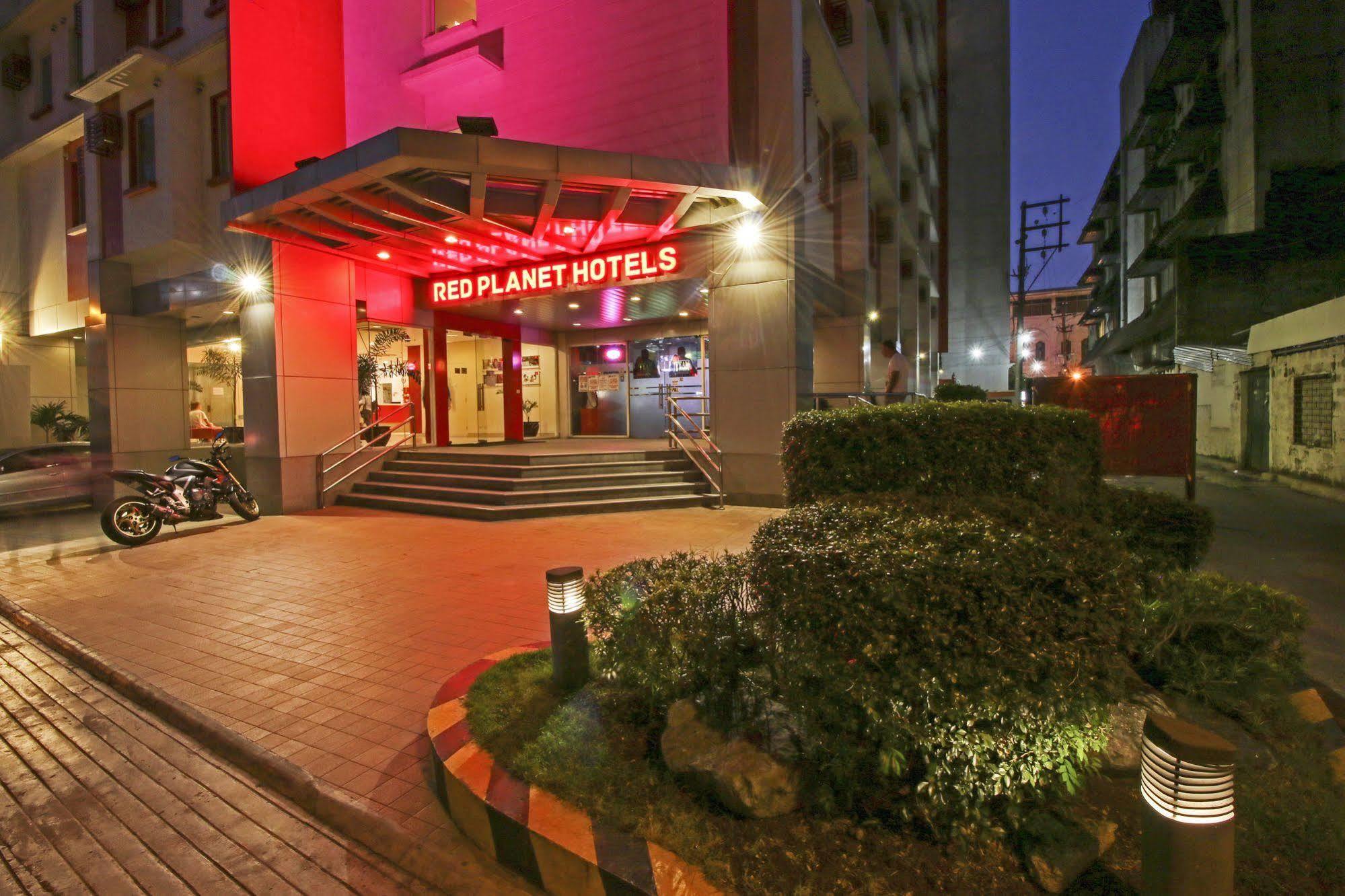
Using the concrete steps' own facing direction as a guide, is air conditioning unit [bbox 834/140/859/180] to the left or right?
on its left

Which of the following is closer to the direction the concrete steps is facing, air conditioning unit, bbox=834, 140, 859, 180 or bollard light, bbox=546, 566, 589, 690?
the bollard light

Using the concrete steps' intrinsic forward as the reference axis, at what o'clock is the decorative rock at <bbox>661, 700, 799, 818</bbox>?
The decorative rock is roughly at 12 o'clock from the concrete steps.

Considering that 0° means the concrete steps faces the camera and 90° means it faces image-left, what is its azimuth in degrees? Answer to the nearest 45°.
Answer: approximately 0°

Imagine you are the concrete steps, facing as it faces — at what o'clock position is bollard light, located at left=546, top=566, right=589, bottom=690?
The bollard light is roughly at 12 o'clock from the concrete steps.

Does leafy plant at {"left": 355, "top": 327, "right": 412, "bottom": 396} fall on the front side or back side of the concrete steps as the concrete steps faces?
on the back side

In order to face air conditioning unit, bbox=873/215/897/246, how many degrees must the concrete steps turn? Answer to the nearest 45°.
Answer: approximately 135° to its left

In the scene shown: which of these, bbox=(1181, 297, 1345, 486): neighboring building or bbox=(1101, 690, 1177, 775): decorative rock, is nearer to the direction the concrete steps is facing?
the decorative rock

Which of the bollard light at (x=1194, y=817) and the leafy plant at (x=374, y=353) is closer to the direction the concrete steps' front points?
the bollard light

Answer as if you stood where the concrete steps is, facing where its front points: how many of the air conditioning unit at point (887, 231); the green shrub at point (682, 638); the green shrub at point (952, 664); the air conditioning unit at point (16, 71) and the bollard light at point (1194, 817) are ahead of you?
3

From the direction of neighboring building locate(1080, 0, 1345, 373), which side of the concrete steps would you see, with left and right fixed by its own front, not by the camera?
left
